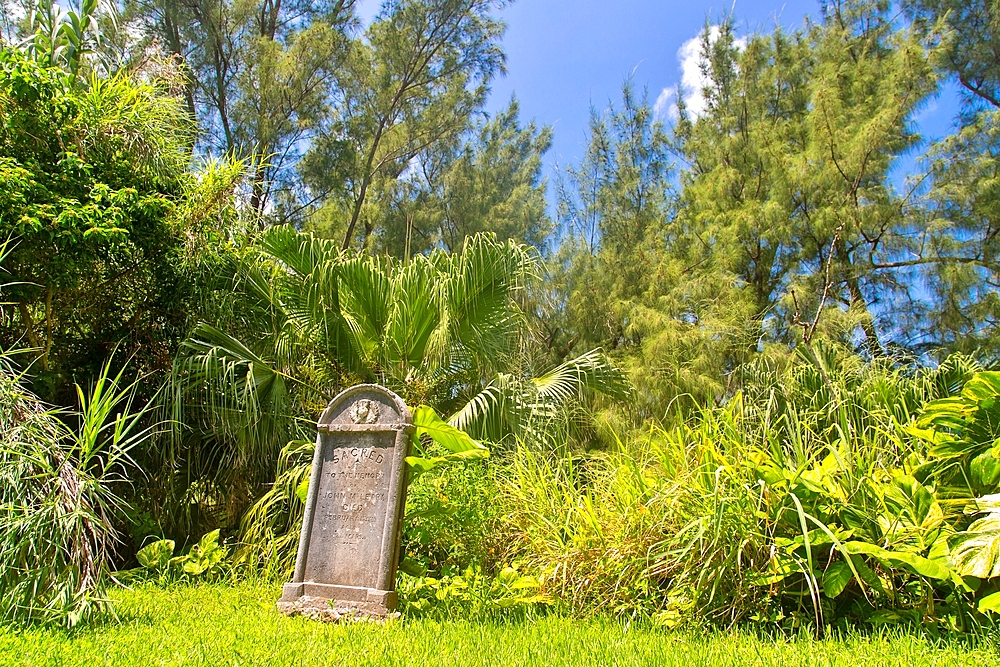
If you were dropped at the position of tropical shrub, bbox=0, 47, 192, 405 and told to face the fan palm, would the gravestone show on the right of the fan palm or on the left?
right

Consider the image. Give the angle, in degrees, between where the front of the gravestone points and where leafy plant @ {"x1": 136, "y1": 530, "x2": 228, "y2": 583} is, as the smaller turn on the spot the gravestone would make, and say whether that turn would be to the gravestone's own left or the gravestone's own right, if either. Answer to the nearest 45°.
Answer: approximately 135° to the gravestone's own right

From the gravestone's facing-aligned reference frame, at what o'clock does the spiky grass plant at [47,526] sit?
The spiky grass plant is roughly at 2 o'clock from the gravestone.

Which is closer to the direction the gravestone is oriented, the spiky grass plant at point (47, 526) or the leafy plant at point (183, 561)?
the spiky grass plant

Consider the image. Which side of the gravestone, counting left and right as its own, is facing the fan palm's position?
back

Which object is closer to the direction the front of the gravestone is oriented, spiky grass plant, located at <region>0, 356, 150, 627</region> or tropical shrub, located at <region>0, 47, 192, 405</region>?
the spiky grass plant

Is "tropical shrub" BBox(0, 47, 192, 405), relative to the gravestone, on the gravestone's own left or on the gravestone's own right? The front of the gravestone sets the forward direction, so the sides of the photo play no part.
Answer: on the gravestone's own right

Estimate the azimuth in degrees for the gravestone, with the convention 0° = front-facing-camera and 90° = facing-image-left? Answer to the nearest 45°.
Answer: approximately 0°

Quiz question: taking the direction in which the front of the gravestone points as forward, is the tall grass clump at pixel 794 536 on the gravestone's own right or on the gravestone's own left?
on the gravestone's own left
